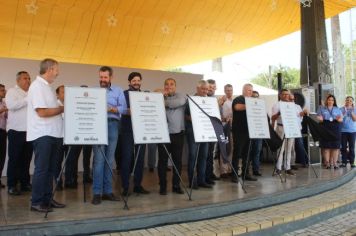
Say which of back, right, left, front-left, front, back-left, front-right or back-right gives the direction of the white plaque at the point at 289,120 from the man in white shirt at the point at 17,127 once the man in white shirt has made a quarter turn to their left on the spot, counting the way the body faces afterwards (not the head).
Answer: front-right

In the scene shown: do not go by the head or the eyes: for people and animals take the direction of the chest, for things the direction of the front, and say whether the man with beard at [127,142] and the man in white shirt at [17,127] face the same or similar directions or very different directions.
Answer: same or similar directions

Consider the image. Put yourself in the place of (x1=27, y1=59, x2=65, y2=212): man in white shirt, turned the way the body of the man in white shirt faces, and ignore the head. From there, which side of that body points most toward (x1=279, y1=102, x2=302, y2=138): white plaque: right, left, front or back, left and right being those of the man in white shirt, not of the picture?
front

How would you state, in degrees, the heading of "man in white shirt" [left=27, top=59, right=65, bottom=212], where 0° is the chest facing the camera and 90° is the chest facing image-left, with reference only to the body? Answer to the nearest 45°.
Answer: approximately 270°

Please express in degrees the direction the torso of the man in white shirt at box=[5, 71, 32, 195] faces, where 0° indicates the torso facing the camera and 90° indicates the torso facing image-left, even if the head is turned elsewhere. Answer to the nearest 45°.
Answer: approximately 315°

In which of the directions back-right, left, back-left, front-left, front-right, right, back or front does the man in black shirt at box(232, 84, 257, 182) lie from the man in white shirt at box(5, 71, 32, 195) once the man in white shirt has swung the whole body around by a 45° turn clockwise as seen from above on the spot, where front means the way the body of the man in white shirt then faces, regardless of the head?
left

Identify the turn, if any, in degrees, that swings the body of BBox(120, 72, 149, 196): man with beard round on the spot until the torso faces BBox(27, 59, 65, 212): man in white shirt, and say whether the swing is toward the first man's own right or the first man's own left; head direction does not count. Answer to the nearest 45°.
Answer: approximately 90° to the first man's own right

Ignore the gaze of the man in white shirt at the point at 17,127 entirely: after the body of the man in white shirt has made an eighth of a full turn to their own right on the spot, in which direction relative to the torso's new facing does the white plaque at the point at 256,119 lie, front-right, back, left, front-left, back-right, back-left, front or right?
left

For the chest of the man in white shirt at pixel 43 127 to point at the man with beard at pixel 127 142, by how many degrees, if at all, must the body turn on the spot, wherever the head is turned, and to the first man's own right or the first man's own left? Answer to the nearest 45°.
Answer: approximately 45° to the first man's own left

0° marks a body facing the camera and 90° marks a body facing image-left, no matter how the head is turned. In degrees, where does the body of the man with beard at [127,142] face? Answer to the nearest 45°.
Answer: approximately 315°

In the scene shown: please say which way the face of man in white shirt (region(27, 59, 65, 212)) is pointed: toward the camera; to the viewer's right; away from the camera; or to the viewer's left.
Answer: to the viewer's right

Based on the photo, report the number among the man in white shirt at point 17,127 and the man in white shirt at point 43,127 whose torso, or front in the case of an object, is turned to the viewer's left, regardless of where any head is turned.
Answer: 0

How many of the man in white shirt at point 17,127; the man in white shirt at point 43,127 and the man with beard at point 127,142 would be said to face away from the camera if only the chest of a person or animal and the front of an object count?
0

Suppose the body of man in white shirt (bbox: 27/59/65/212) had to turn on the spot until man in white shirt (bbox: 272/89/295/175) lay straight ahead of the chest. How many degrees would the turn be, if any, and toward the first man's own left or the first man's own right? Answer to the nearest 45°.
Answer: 0° — they already face them
